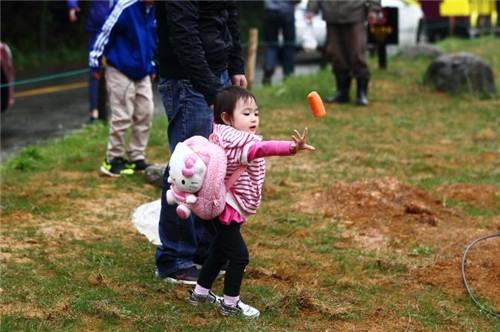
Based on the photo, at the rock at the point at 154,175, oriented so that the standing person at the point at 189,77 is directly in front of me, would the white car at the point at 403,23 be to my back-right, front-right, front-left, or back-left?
back-left

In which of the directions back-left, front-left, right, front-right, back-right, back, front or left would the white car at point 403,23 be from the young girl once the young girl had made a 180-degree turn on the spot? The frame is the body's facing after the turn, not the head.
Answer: right

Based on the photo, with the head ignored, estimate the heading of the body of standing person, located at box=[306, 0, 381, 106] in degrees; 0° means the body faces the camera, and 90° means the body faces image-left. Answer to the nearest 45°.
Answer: approximately 45°

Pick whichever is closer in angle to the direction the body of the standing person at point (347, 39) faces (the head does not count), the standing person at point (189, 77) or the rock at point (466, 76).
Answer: the standing person

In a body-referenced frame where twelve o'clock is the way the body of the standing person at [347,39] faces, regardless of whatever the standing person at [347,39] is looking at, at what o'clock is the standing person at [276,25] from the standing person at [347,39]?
the standing person at [276,25] is roughly at 4 o'clock from the standing person at [347,39].

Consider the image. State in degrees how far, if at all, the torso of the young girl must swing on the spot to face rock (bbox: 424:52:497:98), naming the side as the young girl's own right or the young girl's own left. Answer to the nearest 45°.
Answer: approximately 90° to the young girl's own left

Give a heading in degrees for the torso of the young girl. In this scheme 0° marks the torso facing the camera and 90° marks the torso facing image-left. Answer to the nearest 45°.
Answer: approximately 270°

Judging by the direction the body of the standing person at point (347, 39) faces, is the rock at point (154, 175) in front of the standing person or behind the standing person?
in front

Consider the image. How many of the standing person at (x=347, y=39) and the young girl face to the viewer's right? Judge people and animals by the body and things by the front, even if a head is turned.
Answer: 1

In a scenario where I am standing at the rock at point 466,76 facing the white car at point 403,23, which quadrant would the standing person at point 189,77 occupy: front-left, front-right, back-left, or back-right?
back-left

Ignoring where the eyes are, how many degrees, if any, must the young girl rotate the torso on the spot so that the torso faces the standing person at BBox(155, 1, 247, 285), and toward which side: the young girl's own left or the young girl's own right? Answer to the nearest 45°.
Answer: approximately 135° to the young girl's own left

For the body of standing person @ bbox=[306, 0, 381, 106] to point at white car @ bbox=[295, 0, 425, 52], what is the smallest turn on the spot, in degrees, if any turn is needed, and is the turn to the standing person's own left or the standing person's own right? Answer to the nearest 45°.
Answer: approximately 135° to the standing person's own right

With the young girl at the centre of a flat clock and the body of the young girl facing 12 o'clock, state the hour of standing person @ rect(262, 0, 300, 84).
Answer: The standing person is roughly at 9 o'clock from the young girl.
